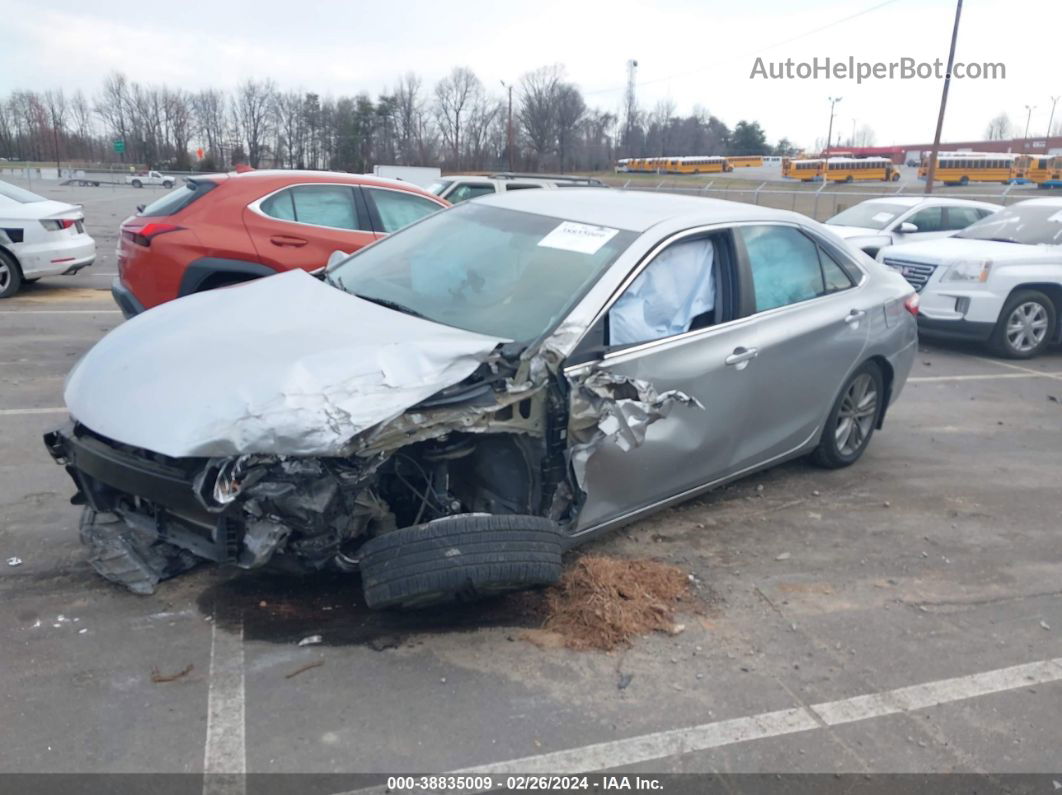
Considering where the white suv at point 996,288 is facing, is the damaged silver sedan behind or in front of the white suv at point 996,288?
in front

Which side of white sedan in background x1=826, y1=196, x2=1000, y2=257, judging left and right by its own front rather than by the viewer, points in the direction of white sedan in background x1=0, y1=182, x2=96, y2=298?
front

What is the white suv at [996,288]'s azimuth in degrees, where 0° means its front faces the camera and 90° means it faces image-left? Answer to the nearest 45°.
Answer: approximately 45°

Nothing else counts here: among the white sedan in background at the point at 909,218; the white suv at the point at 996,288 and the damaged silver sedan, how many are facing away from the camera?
0

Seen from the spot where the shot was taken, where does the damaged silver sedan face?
facing the viewer and to the left of the viewer

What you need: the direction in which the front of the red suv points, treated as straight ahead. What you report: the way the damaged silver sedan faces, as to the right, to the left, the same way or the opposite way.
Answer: the opposite way

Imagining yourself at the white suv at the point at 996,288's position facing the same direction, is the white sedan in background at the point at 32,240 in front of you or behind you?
in front

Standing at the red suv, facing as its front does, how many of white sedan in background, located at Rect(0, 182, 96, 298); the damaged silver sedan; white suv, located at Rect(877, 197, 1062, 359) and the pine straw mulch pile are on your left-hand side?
1

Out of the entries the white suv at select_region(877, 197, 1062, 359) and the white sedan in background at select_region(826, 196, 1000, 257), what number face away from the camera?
0

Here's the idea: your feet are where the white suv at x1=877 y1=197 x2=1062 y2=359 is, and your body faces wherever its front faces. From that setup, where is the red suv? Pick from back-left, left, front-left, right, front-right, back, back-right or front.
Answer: front

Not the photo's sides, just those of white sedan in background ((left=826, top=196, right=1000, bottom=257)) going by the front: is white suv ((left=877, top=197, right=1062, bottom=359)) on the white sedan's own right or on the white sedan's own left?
on the white sedan's own left

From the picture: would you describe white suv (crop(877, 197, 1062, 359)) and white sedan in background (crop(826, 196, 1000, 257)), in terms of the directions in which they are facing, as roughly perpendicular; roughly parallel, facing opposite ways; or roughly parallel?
roughly parallel

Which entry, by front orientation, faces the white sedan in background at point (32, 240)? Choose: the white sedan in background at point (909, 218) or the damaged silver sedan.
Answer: the white sedan in background at point (909, 218)

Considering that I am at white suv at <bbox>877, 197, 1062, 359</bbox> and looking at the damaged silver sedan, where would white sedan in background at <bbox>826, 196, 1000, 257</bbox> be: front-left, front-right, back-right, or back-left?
back-right

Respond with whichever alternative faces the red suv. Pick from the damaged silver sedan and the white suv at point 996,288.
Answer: the white suv

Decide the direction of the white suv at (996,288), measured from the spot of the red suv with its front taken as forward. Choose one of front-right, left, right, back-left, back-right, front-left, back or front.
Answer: front-right

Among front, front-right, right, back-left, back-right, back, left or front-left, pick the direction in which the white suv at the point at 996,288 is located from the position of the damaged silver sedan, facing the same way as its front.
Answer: back

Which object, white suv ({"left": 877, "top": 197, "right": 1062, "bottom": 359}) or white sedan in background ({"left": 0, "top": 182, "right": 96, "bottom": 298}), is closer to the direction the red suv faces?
the white suv

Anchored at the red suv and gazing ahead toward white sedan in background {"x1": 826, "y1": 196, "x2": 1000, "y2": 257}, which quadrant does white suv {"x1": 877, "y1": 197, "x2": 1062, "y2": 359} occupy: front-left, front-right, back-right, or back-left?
front-right
